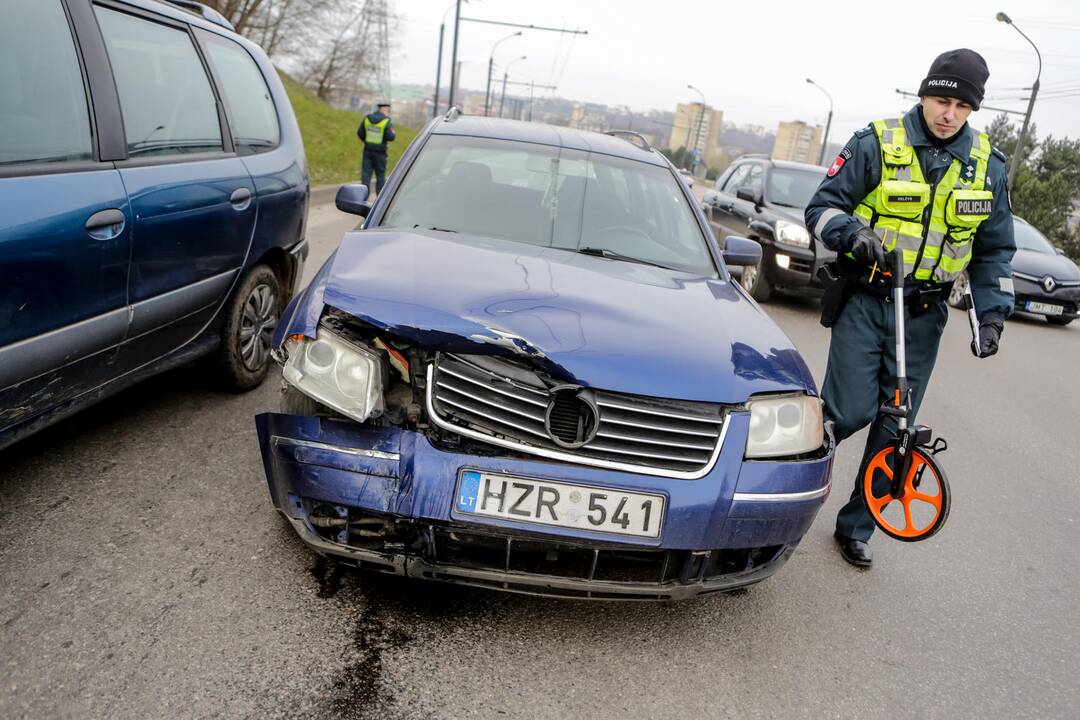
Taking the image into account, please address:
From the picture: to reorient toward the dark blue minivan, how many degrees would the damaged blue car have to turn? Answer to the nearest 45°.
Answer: approximately 135° to its right

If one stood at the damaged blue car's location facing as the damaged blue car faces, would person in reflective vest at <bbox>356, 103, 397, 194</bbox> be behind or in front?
behind

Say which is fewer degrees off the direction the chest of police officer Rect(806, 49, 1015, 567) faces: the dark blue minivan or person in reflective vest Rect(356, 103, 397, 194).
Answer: the dark blue minivan

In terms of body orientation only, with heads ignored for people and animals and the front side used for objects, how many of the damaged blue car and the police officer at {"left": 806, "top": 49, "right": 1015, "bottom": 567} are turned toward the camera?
2

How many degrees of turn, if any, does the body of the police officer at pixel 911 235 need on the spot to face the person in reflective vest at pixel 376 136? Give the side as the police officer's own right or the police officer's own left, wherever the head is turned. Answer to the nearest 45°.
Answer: approximately 135° to the police officer's own right

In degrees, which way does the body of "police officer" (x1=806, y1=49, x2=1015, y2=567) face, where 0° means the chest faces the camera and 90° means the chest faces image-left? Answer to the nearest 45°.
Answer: approximately 0°

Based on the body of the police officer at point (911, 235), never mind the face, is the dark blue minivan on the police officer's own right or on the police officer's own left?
on the police officer's own right

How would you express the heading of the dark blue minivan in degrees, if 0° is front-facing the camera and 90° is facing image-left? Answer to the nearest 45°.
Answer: approximately 45°
